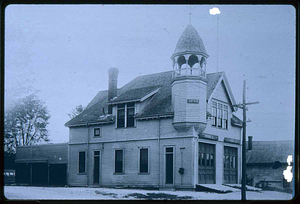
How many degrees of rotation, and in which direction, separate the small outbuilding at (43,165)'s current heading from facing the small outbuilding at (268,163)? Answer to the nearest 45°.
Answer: approximately 90° to its left

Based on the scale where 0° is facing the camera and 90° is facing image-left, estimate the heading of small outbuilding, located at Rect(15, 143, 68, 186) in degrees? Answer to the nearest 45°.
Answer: approximately 0°
